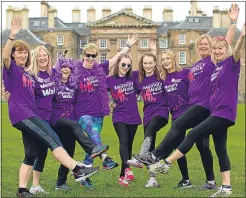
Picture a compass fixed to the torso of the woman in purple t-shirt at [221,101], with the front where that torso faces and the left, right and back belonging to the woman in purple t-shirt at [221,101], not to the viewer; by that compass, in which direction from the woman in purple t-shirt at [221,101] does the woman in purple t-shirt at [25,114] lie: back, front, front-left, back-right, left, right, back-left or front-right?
front-right

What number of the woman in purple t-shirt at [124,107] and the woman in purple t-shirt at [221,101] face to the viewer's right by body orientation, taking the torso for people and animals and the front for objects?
0

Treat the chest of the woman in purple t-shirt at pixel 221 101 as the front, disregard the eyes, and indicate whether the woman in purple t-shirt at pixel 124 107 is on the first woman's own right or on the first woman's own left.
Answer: on the first woman's own right

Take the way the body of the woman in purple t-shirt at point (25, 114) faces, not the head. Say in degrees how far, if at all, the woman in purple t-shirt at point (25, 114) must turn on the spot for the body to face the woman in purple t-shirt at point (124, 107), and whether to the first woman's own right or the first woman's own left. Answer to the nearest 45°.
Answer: approximately 90° to the first woman's own left

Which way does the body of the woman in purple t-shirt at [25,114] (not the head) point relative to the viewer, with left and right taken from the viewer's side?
facing the viewer and to the right of the viewer

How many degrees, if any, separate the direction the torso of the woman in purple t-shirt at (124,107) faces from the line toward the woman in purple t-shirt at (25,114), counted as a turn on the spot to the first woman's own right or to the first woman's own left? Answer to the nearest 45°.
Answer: approximately 45° to the first woman's own right

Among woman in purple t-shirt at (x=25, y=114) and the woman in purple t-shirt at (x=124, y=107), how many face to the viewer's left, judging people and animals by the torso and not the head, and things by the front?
0

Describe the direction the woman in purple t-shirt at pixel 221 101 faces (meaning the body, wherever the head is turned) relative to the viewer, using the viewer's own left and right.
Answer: facing the viewer and to the left of the viewer

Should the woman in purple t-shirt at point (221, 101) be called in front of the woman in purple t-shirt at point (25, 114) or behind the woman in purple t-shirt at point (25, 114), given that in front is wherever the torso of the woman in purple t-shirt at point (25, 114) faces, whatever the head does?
in front

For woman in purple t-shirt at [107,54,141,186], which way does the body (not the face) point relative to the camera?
toward the camera
